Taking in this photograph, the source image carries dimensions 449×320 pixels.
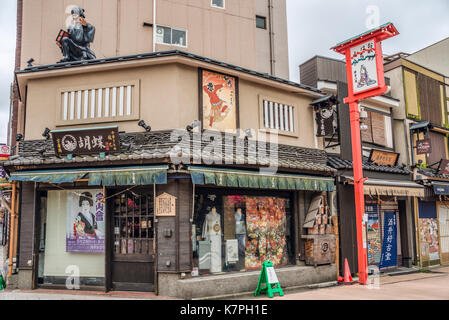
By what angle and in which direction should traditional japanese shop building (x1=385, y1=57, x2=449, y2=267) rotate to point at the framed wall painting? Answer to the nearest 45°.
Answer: approximately 90° to its right

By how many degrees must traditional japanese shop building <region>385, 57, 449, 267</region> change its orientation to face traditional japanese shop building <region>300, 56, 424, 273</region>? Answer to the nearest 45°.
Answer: approximately 90° to its right

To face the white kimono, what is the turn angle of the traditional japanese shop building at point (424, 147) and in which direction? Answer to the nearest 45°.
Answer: approximately 90° to its right

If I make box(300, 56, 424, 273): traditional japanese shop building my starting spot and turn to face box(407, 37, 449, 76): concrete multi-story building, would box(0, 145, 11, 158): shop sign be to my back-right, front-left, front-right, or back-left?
back-left

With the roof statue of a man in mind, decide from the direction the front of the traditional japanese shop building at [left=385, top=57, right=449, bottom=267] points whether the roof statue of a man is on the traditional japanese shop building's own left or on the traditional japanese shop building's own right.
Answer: on the traditional japanese shop building's own right
